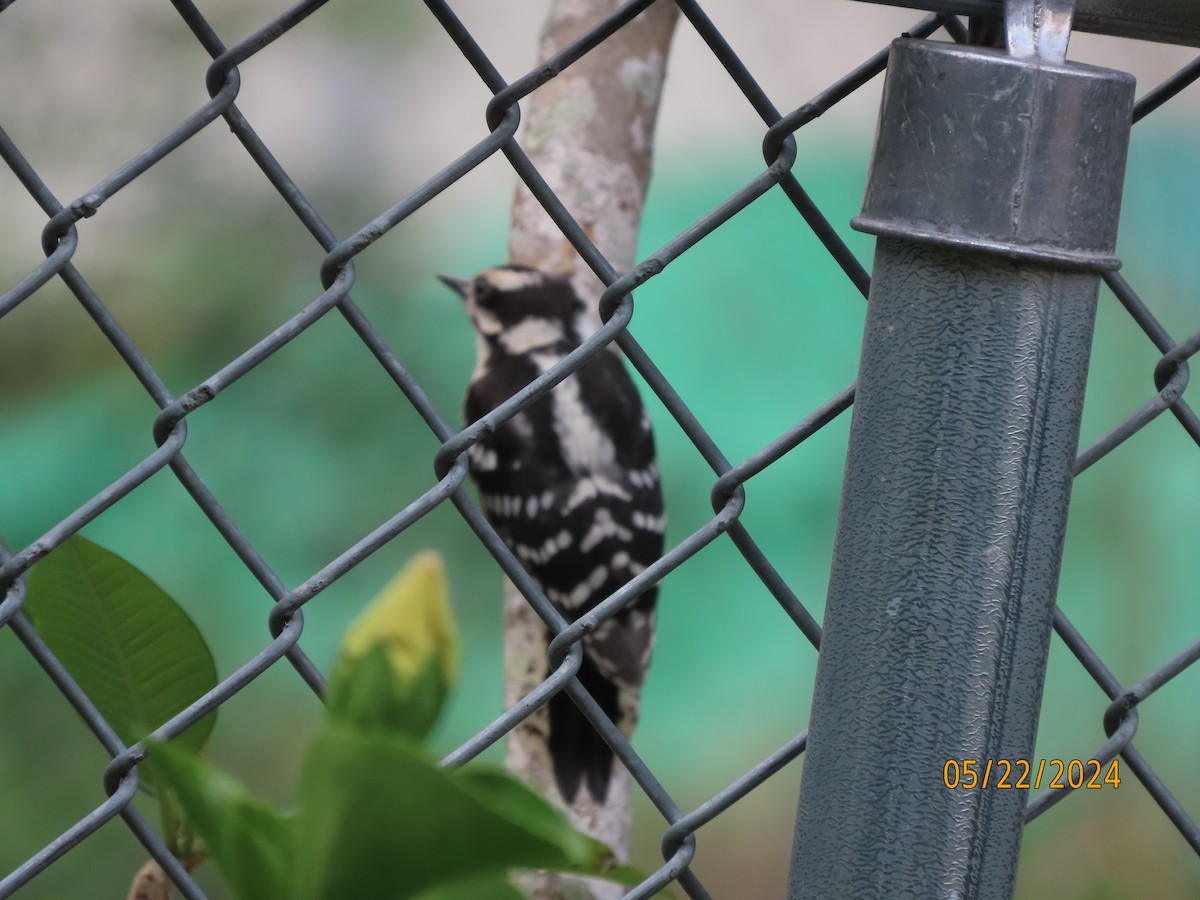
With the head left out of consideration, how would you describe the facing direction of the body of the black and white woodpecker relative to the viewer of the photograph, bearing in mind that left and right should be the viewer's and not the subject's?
facing away from the viewer and to the left of the viewer

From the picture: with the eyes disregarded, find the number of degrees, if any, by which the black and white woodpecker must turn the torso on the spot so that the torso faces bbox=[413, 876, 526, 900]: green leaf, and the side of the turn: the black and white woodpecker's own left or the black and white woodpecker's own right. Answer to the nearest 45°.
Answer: approximately 135° to the black and white woodpecker's own left

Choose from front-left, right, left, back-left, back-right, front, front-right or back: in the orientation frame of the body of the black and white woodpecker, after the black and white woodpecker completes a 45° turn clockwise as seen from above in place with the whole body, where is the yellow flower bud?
back

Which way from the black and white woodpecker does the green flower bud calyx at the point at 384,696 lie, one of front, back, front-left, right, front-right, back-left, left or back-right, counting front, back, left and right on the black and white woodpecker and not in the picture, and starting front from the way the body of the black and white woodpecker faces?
back-left

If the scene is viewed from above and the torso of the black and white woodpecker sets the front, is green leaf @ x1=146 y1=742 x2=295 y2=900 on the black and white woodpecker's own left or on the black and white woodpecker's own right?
on the black and white woodpecker's own left

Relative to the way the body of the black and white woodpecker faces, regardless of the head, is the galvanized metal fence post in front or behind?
behind

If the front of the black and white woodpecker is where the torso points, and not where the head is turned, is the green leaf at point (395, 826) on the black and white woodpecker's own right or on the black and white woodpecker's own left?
on the black and white woodpecker's own left

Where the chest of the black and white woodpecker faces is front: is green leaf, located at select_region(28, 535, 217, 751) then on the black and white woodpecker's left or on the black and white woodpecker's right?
on the black and white woodpecker's left
